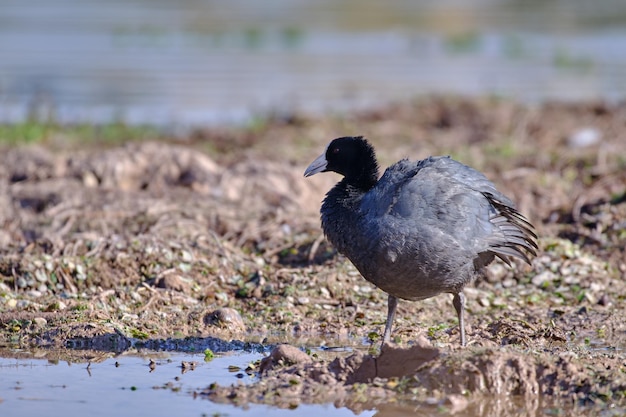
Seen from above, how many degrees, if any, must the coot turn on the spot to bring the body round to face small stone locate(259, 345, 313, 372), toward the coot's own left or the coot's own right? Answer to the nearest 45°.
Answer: approximately 45° to the coot's own left

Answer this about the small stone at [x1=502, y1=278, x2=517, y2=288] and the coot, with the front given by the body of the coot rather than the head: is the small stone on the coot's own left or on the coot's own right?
on the coot's own right

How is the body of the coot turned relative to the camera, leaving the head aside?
to the viewer's left

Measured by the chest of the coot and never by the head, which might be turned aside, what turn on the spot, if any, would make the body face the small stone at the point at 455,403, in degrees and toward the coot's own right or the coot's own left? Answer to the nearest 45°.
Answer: approximately 90° to the coot's own left

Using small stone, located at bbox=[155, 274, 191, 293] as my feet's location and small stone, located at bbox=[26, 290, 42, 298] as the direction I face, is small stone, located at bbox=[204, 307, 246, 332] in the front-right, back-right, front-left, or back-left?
back-left

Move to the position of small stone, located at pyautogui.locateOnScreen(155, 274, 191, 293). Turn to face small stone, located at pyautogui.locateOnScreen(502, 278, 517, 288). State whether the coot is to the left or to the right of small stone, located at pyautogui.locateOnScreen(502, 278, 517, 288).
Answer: right

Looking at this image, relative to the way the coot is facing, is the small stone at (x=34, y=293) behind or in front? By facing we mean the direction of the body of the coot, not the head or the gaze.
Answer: in front

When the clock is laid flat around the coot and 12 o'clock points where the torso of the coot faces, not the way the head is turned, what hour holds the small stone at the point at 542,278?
The small stone is roughly at 4 o'clock from the coot.

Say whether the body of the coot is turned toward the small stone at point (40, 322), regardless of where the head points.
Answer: yes
